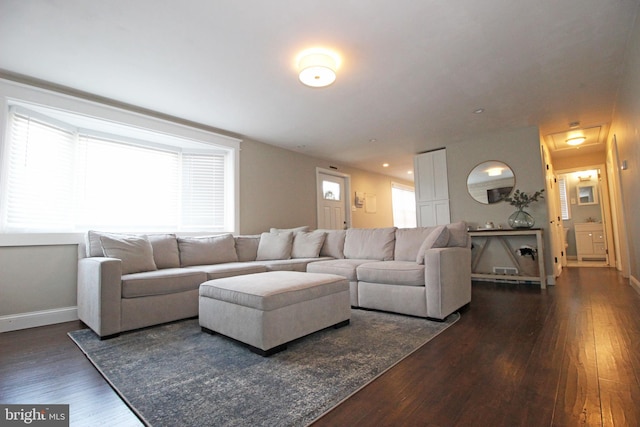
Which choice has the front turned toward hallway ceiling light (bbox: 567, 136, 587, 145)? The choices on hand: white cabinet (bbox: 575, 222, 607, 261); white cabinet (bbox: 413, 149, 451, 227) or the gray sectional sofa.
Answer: white cabinet (bbox: 575, 222, 607, 261)

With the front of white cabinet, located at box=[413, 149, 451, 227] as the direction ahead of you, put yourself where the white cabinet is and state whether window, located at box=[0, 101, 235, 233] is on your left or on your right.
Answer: on your right

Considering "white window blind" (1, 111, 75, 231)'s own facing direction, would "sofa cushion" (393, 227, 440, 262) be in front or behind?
in front

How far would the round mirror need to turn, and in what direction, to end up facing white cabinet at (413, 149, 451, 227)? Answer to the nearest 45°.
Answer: approximately 90° to its right

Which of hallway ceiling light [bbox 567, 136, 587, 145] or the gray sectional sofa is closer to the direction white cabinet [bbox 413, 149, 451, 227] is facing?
the gray sectional sofa

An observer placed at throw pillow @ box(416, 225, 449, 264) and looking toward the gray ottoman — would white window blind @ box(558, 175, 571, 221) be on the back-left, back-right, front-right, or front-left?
back-right

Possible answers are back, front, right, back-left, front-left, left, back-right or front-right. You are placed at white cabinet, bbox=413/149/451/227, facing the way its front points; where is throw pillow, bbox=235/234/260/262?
front-right
